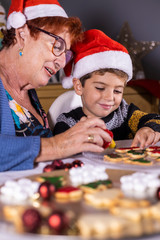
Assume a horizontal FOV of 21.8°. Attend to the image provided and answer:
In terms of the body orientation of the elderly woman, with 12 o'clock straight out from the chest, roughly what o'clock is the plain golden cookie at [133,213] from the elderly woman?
The plain golden cookie is roughly at 1 o'clock from the elderly woman.

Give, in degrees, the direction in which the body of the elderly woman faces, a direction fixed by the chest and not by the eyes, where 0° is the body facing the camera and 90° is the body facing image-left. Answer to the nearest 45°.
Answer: approximately 315°

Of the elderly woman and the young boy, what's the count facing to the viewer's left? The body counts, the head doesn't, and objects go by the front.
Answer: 0

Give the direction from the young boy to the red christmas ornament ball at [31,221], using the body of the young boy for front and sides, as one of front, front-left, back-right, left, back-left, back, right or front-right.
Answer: front-right

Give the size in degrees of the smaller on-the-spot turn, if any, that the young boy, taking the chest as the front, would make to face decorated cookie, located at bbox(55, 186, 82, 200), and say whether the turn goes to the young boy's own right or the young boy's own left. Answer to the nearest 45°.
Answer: approximately 45° to the young boy's own right

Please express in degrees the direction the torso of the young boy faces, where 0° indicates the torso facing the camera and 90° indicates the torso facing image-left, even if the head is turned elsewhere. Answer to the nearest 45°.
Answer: approximately 315°

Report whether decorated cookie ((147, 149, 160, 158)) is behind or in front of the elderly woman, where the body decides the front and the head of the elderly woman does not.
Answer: in front

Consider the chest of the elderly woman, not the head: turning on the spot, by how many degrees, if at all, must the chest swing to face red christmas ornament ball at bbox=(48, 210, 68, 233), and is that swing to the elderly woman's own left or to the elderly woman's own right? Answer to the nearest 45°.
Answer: approximately 45° to the elderly woman's own right

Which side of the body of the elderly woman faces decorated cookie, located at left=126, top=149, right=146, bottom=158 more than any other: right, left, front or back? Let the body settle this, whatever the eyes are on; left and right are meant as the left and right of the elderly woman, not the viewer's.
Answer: front

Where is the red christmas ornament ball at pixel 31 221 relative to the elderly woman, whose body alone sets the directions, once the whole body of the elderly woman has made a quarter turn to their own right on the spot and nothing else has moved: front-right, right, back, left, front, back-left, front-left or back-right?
front-left
